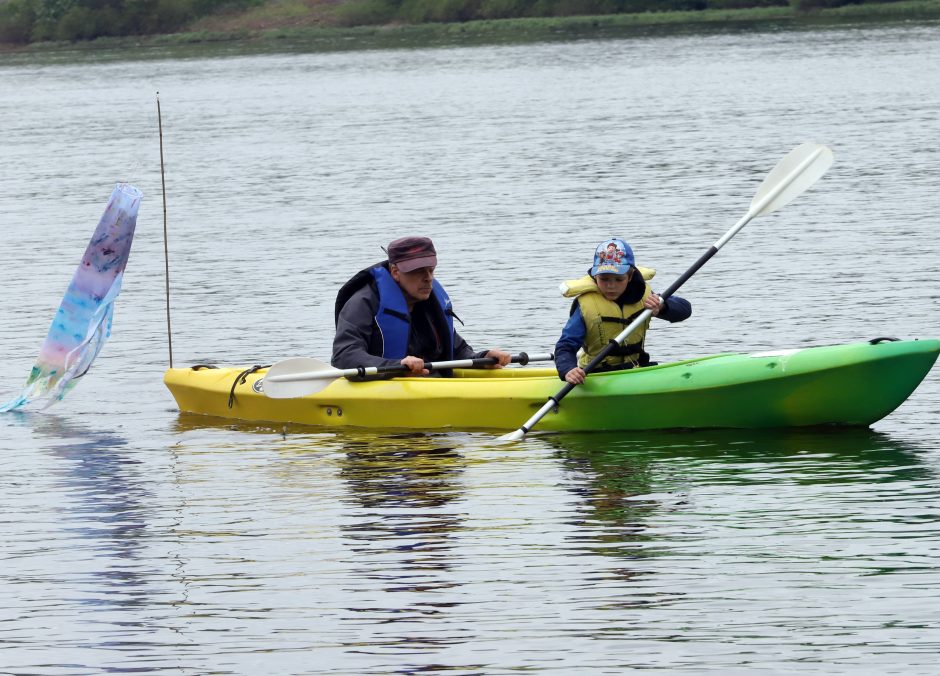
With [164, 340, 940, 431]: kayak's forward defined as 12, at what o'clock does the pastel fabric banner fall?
The pastel fabric banner is roughly at 7 o'clock from the kayak.

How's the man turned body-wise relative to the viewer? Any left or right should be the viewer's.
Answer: facing the viewer and to the right of the viewer

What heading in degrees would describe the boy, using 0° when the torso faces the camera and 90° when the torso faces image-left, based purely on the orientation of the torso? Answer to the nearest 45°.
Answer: approximately 0°

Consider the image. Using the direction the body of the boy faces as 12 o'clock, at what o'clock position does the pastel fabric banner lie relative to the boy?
The pastel fabric banner is roughly at 4 o'clock from the boy.

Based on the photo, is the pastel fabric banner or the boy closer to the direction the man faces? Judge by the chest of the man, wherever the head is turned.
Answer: the boy

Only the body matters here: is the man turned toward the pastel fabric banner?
no

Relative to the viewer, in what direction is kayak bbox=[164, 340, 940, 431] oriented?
to the viewer's right

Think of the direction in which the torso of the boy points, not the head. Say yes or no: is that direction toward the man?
no
